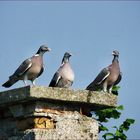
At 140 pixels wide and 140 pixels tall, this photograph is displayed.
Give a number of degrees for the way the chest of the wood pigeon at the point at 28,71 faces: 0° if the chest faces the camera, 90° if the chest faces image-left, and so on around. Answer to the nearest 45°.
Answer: approximately 315°

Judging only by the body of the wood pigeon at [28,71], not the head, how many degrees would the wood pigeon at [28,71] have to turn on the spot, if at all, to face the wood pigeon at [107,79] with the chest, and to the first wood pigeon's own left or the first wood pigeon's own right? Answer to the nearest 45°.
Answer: approximately 45° to the first wood pigeon's own left

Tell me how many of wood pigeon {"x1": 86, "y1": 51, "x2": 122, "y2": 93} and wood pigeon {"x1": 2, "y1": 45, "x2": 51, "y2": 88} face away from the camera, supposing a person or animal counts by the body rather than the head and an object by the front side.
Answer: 0

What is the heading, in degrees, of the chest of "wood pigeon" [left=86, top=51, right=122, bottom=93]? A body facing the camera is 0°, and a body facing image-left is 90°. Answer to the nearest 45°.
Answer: approximately 315°

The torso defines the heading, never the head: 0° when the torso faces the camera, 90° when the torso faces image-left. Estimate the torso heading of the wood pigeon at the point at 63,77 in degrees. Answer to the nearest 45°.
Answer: approximately 315°

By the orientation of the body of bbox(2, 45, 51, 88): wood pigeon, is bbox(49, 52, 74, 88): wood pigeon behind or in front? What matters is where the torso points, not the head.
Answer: in front
